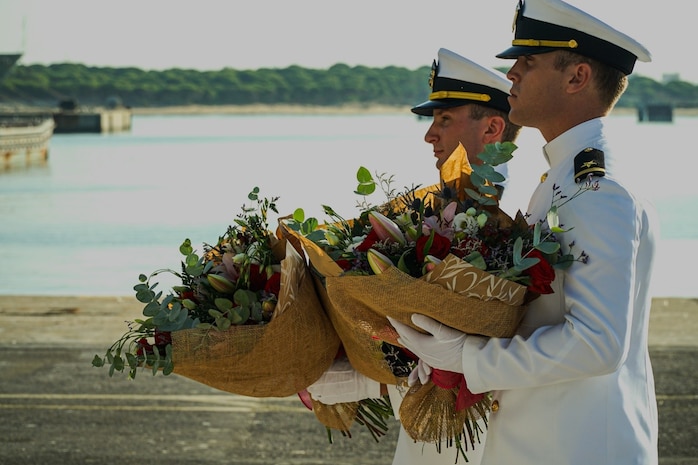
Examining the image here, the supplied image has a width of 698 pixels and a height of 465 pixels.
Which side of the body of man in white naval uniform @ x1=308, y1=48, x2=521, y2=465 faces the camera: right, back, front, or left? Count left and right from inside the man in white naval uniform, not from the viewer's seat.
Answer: left

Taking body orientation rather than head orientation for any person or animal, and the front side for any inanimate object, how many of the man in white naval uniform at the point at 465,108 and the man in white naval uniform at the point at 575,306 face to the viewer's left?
2

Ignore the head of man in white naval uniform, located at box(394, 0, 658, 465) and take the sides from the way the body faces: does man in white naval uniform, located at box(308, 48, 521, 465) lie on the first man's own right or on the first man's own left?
on the first man's own right

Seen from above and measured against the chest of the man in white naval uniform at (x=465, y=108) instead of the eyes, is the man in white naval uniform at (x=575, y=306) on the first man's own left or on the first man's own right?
on the first man's own left

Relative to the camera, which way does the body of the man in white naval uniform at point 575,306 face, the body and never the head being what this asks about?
to the viewer's left
